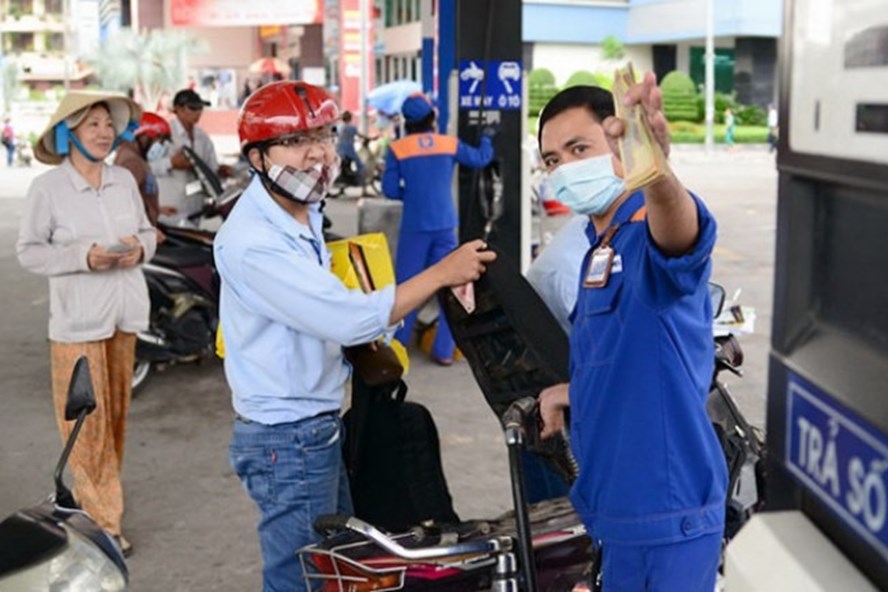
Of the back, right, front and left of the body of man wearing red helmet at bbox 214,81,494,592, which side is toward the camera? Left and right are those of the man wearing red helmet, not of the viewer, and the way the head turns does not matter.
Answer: right

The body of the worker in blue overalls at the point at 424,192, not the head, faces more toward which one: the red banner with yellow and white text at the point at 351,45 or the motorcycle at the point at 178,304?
the red banner with yellow and white text

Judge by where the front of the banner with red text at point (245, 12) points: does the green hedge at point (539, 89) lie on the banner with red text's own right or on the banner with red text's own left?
on the banner with red text's own left

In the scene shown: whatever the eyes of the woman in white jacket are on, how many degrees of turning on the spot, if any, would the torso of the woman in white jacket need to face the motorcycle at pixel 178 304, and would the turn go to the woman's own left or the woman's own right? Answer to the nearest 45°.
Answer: approximately 135° to the woman's own left

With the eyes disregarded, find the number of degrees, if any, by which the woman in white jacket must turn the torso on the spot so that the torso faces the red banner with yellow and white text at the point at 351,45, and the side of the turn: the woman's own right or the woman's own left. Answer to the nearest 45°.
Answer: approximately 135° to the woman's own left

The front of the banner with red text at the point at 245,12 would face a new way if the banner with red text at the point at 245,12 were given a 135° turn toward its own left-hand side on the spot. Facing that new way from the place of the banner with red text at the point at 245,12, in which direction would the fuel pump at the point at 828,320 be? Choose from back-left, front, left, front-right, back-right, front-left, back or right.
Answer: back-right

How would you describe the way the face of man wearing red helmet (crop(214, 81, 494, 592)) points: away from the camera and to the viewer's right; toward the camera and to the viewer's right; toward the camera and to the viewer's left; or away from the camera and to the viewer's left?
toward the camera and to the viewer's right

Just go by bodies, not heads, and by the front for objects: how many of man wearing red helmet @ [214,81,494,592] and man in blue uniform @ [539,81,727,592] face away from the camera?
0

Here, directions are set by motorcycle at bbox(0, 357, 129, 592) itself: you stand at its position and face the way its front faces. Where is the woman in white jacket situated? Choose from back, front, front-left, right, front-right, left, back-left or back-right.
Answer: back-left

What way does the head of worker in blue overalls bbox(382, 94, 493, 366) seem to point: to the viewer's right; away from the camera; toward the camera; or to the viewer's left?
away from the camera

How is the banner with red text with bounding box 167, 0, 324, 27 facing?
toward the camera

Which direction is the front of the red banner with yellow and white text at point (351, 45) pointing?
toward the camera

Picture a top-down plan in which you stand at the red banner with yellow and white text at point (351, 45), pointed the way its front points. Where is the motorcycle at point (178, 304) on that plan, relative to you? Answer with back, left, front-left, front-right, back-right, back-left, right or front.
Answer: front

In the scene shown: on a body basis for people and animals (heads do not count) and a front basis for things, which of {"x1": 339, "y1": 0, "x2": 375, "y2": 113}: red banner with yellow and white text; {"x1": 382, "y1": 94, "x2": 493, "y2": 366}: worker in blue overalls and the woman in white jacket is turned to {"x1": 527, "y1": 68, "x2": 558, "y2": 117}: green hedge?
the worker in blue overalls
